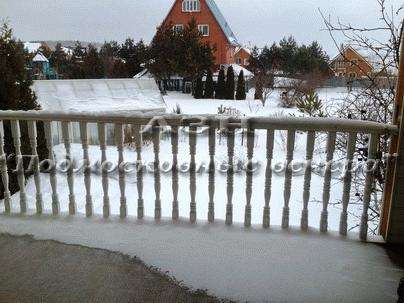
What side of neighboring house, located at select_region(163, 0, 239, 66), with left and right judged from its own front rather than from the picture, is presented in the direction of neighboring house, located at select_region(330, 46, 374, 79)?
left

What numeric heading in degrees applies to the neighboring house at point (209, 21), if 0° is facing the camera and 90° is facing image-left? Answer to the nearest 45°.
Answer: approximately 0°

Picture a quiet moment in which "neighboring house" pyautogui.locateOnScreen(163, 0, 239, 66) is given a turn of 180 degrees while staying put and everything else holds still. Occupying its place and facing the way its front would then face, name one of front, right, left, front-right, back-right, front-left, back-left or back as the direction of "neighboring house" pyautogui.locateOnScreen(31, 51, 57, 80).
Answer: front-left

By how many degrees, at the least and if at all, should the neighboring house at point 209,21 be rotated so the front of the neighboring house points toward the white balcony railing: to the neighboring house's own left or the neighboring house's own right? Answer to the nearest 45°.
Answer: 0° — it already faces it

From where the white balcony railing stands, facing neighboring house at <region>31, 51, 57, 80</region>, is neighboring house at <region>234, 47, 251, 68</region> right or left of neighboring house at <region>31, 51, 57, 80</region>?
right
